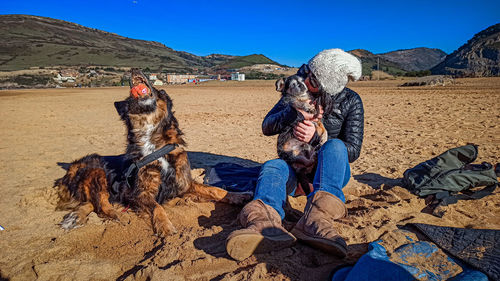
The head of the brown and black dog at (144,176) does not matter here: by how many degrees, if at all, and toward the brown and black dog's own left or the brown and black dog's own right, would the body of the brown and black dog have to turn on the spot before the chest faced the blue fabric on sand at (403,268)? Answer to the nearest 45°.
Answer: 0° — it already faces it

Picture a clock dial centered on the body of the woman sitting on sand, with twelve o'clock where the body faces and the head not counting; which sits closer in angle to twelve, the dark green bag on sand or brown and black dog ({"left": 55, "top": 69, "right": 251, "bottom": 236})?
the brown and black dog

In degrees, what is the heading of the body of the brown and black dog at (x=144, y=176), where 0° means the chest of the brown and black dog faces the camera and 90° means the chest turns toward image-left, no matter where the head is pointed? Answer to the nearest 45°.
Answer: approximately 315°

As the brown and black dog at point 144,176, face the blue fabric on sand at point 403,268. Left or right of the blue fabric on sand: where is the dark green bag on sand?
left

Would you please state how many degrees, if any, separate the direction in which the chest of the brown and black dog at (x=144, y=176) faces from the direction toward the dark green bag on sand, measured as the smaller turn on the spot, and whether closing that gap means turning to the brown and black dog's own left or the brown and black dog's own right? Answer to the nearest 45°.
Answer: approximately 45° to the brown and black dog's own left

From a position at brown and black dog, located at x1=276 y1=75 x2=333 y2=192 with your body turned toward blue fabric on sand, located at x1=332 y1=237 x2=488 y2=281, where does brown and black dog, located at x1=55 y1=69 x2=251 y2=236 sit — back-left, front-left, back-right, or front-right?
back-right

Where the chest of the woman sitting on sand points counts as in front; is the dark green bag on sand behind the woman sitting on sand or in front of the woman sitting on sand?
behind

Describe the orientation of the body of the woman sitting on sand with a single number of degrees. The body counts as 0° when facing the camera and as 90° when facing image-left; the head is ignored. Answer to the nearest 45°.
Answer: approximately 45°
